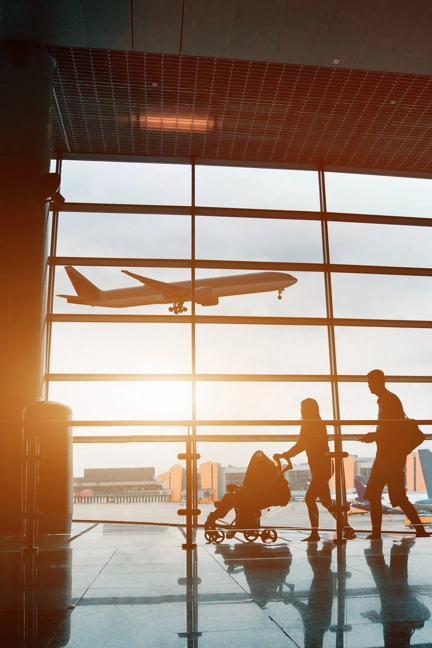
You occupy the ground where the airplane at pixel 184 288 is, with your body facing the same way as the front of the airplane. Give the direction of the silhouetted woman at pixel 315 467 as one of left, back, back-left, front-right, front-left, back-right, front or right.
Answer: right

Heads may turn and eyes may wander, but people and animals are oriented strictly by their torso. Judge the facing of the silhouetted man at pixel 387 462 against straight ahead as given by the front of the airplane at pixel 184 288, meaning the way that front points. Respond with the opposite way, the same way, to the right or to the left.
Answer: the opposite way

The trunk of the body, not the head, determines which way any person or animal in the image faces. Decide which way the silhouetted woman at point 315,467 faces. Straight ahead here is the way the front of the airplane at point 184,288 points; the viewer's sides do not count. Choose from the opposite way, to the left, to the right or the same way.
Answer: the opposite way

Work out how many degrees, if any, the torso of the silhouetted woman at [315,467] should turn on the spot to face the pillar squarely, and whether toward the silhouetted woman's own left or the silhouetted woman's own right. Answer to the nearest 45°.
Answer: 0° — they already face it

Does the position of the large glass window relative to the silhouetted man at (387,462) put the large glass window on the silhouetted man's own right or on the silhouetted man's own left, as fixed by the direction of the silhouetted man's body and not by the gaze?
on the silhouetted man's own right

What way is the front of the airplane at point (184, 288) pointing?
to the viewer's right

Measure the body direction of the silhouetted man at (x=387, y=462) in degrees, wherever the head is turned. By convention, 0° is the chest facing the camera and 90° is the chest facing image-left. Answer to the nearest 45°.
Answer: approximately 90°

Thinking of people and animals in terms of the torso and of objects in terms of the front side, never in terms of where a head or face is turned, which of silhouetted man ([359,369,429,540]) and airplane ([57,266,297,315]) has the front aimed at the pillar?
the silhouetted man

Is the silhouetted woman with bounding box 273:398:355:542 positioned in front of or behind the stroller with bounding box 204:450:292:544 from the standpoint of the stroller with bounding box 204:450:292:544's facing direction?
behind

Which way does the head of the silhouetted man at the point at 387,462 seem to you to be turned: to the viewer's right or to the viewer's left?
to the viewer's left

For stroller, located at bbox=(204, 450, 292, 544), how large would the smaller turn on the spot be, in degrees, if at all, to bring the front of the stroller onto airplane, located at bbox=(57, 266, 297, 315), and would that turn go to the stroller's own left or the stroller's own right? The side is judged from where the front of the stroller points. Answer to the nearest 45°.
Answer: approximately 90° to the stroller's own right

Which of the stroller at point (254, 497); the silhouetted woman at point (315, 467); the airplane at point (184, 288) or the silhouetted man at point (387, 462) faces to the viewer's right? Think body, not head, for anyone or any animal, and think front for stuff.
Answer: the airplane

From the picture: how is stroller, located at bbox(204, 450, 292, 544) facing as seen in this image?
to the viewer's left

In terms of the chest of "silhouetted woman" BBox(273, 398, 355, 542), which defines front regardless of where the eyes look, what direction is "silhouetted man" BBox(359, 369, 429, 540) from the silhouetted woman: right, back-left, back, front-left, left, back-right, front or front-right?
back

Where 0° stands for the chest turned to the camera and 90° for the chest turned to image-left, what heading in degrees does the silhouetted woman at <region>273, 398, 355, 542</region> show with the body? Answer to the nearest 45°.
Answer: approximately 90°
